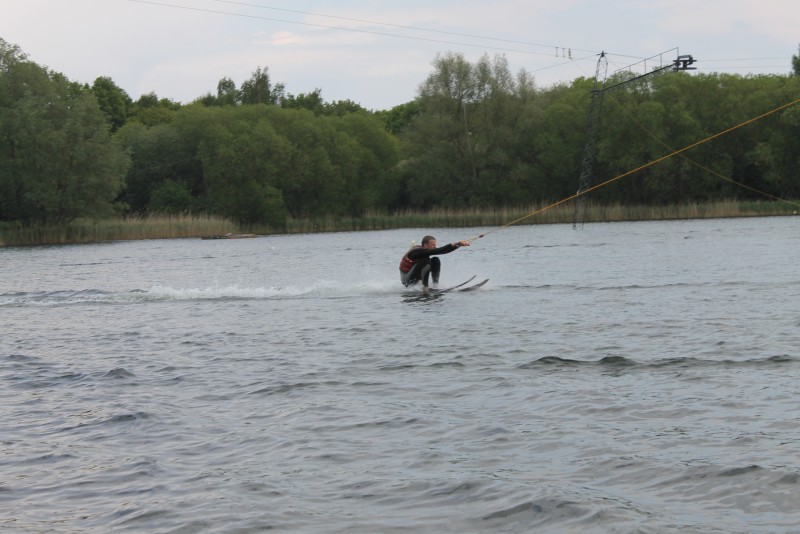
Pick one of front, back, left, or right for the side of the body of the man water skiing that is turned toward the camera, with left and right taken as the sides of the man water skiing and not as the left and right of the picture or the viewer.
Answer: right
